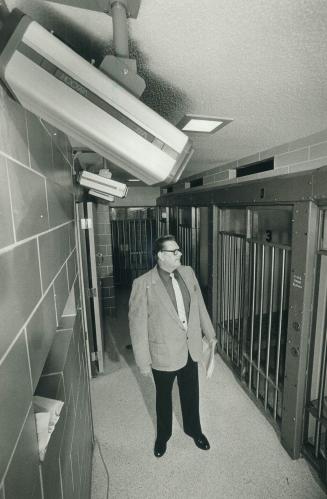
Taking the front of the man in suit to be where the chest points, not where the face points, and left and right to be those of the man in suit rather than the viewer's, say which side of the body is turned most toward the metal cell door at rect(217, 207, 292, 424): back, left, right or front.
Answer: left

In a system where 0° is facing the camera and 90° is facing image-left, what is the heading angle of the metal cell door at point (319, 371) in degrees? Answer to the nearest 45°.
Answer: approximately 90°

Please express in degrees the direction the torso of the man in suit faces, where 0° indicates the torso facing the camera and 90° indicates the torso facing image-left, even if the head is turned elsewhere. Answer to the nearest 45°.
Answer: approximately 315°

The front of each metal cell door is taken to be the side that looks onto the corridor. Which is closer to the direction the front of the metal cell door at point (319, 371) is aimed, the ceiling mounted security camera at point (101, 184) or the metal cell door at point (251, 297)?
the ceiling mounted security camera

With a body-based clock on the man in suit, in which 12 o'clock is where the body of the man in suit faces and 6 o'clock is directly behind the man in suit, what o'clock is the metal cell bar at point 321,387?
The metal cell bar is roughly at 11 o'clock from the man in suit.

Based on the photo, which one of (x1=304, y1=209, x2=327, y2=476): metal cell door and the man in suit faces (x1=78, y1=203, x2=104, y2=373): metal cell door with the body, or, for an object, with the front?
(x1=304, y1=209, x2=327, y2=476): metal cell door

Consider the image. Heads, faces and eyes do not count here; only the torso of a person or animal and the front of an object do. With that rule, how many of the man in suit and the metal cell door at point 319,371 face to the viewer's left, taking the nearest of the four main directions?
1

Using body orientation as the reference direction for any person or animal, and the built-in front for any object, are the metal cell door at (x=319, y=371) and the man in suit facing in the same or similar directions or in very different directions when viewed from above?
very different directions
